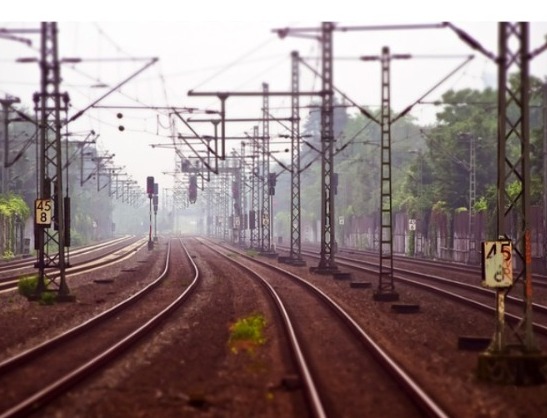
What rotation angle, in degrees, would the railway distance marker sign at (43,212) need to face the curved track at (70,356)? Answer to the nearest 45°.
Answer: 0° — it already faces it

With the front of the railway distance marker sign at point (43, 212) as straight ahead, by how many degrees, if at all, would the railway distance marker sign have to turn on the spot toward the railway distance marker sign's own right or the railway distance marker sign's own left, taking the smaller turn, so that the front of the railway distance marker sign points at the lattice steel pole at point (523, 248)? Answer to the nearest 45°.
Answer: approximately 45° to the railway distance marker sign's own left

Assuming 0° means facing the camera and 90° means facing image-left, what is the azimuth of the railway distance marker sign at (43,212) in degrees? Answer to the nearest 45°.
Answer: approximately 0°

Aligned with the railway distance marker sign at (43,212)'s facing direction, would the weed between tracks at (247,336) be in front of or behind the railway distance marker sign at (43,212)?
in front
